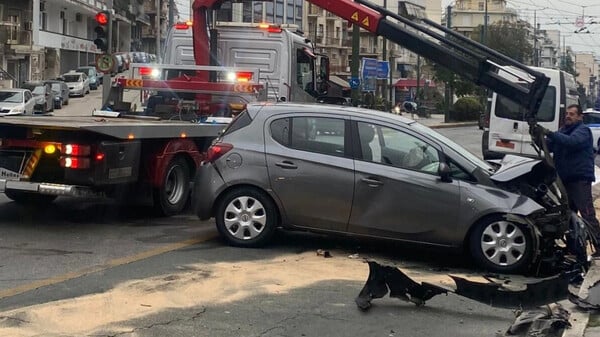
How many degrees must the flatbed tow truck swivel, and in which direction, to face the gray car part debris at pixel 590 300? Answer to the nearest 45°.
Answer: approximately 90° to its right

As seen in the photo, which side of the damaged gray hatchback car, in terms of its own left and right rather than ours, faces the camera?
right

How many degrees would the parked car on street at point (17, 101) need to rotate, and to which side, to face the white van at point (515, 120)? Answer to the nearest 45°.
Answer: approximately 90° to its left

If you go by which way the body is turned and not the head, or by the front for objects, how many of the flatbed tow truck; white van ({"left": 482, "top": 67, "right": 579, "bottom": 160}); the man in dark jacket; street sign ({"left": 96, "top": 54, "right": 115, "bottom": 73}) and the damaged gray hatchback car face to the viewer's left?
1

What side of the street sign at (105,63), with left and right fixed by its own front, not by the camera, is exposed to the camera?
front

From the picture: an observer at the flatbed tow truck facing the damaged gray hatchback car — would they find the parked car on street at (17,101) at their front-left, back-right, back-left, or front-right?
back-left

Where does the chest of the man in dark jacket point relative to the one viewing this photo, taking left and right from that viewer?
facing to the left of the viewer

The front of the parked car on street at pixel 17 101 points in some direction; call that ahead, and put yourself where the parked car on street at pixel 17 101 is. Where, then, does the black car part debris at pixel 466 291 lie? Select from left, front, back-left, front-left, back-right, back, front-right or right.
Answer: front-left

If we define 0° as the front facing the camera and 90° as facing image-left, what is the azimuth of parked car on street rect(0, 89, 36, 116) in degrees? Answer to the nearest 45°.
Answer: approximately 45°

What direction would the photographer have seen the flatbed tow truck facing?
facing away from the viewer and to the right of the viewer

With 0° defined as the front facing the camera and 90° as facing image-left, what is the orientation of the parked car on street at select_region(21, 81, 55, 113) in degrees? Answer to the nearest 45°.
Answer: approximately 45°

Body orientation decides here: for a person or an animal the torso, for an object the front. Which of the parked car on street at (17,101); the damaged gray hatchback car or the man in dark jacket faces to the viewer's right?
the damaged gray hatchback car

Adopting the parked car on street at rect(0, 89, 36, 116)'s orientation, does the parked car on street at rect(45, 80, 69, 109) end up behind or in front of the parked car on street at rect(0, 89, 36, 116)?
behind

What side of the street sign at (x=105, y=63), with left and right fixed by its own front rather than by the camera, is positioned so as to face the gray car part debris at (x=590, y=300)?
front
